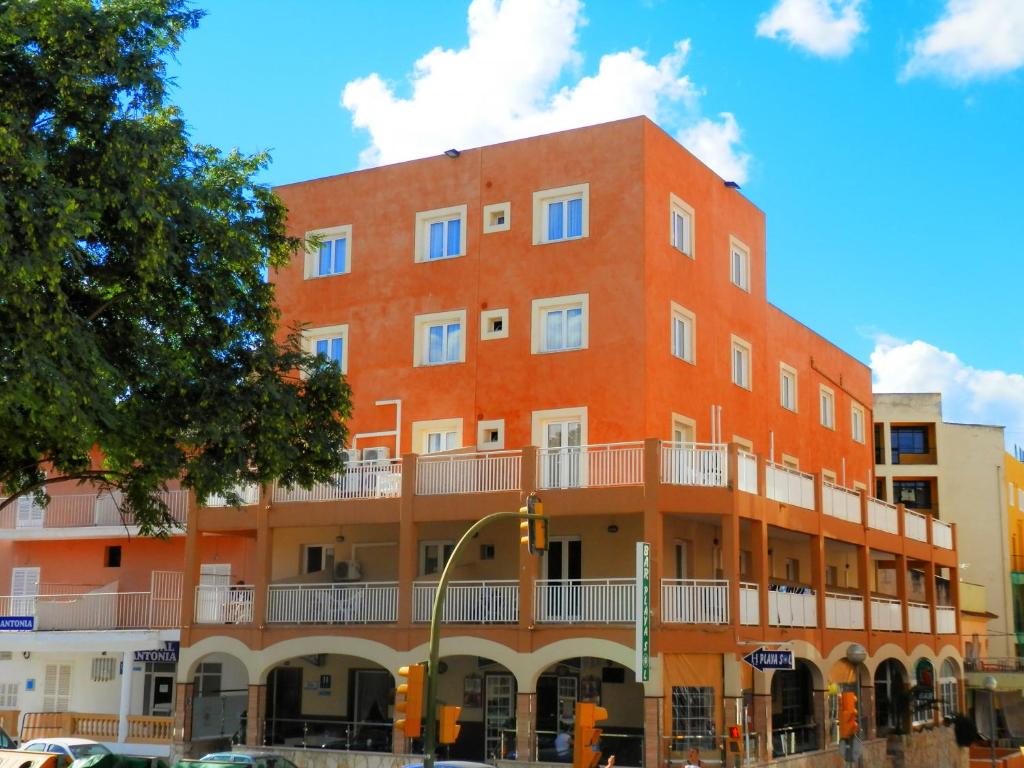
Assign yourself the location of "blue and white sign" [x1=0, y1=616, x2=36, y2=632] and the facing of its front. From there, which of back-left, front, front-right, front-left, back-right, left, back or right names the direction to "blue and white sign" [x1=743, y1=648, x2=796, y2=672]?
front-left

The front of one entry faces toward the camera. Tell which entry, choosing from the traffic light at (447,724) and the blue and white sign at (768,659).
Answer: the blue and white sign

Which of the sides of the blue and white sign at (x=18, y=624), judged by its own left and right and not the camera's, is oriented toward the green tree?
front

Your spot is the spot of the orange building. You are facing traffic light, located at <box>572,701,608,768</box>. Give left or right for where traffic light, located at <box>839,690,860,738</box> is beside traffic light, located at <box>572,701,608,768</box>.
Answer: left

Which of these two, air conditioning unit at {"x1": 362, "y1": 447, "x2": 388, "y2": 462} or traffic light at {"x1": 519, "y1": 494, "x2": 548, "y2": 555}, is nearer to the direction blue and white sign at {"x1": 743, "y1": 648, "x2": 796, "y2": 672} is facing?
the traffic light

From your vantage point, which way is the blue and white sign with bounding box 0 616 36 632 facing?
toward the camera

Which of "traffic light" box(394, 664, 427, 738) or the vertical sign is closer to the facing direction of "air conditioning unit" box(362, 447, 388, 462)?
the traffic light

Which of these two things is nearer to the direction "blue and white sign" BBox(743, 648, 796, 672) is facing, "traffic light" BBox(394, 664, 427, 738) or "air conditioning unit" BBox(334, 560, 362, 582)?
the traffic light

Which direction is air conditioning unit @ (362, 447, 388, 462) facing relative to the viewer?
toward the camera

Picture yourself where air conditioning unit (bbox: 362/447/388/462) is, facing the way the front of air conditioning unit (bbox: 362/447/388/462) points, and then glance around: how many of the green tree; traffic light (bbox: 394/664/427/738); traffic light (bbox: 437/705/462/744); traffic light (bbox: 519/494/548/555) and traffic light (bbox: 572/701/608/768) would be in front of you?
5

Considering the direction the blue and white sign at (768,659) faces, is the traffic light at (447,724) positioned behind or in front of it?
in front
